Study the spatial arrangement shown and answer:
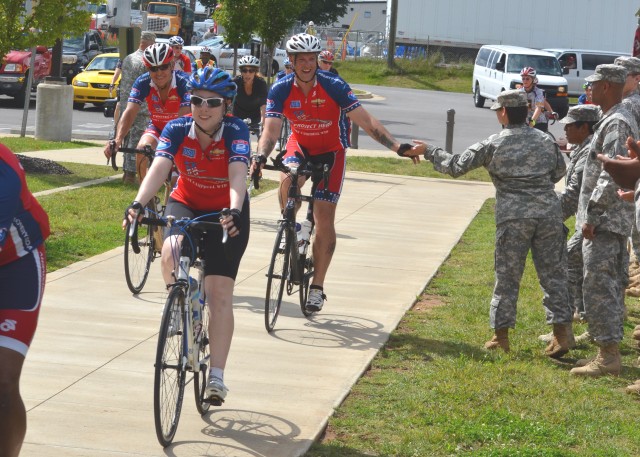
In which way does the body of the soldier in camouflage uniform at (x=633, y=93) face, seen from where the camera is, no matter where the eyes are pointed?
to the viewer's left

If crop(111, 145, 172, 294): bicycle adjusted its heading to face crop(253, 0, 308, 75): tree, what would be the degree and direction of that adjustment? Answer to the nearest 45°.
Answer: approximately 135° to its right

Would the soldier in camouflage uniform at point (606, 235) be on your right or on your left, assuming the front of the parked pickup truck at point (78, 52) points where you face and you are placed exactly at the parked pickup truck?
on your left

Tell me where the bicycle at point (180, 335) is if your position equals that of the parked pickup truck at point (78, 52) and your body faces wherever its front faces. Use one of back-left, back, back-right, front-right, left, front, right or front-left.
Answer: front-left

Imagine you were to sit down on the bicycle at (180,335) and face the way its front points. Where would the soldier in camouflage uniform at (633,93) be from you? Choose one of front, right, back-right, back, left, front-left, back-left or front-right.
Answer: back-left

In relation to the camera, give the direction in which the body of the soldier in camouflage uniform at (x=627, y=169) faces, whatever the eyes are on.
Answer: to the viewer's left

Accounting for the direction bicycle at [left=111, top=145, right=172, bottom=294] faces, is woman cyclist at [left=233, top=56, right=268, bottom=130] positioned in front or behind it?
behind

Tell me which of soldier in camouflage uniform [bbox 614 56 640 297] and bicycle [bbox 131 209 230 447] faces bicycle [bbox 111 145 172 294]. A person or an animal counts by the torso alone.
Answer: the soldier in camouflage uniform

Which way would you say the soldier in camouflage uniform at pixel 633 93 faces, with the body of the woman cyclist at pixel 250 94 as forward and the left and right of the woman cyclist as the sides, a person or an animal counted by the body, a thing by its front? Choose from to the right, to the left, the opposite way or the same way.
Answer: to the right

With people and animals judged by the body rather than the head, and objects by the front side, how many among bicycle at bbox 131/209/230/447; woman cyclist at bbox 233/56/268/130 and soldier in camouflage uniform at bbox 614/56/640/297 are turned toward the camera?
2

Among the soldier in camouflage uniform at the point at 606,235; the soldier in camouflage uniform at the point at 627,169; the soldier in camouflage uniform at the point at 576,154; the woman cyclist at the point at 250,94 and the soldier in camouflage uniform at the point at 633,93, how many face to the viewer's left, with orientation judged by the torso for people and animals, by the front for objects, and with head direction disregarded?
4

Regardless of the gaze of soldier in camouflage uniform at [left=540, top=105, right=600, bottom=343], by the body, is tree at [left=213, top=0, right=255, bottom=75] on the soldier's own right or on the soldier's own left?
on the soldier's own right

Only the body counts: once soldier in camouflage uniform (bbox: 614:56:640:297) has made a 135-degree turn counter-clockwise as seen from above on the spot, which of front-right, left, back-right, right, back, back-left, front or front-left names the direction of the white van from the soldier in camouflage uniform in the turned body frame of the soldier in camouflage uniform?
back-left

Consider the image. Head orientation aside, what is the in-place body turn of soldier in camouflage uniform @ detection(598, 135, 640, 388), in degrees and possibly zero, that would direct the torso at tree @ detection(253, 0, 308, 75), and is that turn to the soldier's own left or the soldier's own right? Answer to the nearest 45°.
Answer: approximately 90° to the soldier's own right

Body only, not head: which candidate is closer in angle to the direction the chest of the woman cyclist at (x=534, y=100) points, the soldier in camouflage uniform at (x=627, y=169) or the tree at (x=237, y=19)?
the soldier in camouflage uniform

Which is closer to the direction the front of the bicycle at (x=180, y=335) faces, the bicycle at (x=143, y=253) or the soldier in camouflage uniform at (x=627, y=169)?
the soldier in camouflage uniform
